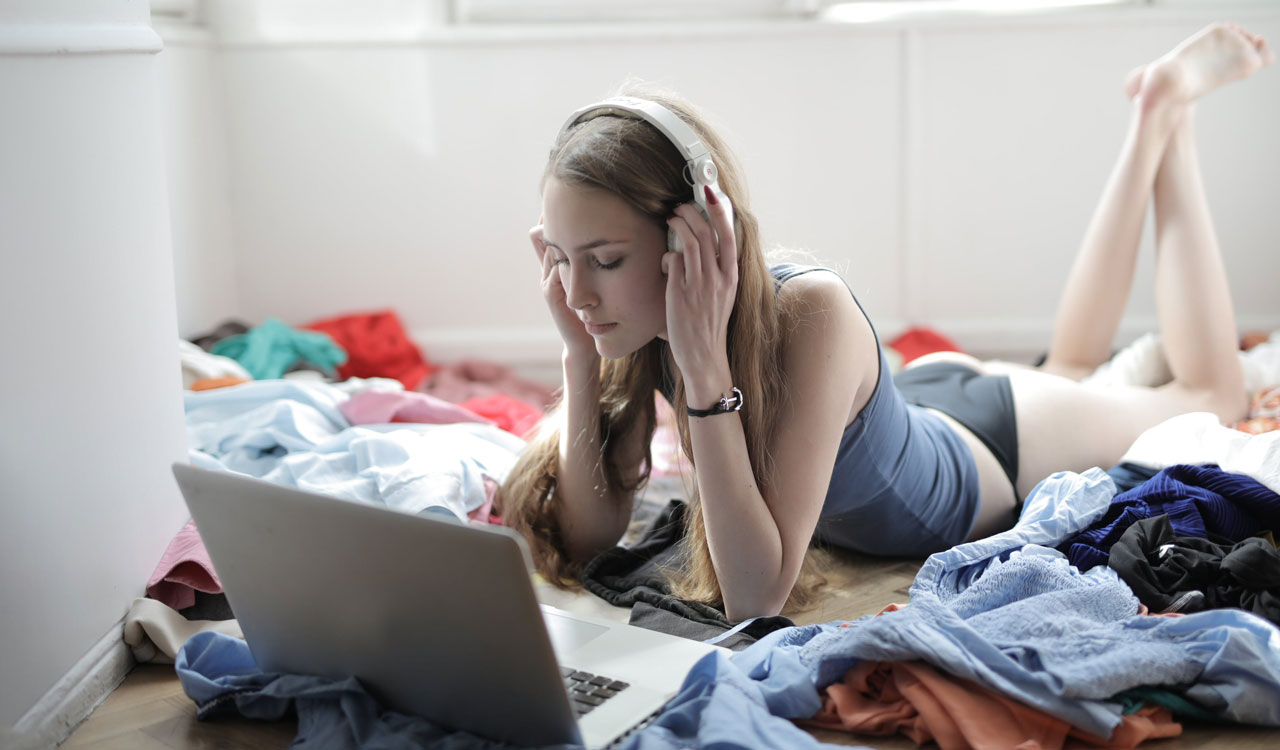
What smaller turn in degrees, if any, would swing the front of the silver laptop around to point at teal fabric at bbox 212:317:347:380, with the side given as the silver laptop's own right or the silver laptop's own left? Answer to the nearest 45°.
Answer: approximately 45° to the silver laptop's own left

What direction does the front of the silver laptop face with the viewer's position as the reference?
facing away from the viewer and to the right of the viewer

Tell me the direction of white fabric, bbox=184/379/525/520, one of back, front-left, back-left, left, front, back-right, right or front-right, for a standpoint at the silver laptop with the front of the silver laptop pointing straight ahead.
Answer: front-left

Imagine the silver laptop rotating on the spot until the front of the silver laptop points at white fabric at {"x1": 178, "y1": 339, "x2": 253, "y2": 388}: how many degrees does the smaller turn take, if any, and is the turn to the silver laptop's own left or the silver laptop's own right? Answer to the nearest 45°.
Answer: approximately 45° to the silver laptop's own left

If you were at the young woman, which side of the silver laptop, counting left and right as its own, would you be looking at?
front

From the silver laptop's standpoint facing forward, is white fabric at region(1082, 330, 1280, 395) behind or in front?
in front

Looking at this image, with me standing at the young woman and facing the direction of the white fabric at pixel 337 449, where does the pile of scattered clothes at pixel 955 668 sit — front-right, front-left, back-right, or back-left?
back-left

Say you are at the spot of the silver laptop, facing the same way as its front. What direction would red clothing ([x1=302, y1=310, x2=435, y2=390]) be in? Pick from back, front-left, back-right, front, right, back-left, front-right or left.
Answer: front-left

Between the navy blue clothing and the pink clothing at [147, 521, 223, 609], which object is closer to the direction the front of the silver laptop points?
the navy blue clothing
